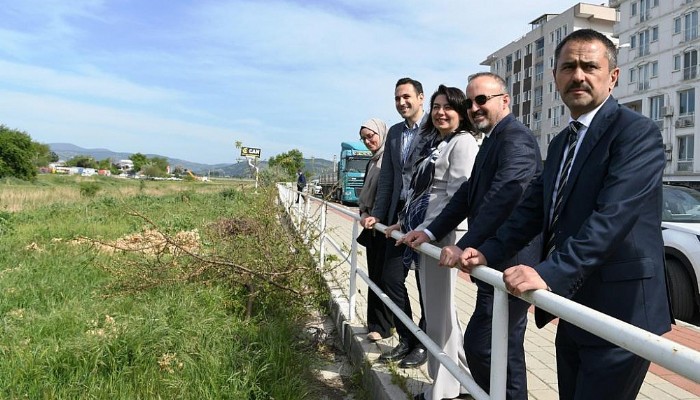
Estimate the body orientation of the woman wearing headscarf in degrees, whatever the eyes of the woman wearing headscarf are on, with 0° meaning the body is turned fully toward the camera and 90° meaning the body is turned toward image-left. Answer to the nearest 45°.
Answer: approximately 45°

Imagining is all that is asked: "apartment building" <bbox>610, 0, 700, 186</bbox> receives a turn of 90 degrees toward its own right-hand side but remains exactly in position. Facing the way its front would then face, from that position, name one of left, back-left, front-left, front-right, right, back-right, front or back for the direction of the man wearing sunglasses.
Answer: back-left

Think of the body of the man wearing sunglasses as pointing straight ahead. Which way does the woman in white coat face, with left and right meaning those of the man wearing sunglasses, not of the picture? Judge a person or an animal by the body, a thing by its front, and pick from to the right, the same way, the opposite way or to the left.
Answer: the same way

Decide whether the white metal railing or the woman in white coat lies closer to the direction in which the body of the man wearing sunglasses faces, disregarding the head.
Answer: the white metal railing

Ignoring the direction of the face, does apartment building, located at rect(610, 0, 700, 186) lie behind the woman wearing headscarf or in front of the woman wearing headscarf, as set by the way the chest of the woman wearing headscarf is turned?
behind

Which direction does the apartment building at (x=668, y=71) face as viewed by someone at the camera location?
facing the viewer and to the left of the viewer

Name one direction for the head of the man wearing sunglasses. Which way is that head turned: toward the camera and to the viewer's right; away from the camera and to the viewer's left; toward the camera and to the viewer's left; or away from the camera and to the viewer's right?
toward the camera and to the viewer's left

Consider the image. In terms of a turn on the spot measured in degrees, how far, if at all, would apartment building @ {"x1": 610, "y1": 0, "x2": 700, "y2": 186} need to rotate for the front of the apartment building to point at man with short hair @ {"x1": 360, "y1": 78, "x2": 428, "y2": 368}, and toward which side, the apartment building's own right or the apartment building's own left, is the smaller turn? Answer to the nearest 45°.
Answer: approximately 45° to the apartment building's own left

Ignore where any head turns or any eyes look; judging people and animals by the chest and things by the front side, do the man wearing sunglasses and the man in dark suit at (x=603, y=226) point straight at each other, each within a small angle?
no

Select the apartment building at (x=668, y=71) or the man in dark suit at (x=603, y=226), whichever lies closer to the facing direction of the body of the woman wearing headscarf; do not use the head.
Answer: the man in dark suit

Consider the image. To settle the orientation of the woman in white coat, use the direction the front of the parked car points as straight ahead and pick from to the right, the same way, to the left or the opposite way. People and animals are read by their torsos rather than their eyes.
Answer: to the right

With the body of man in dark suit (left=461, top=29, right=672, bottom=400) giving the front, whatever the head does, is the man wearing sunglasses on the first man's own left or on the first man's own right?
on the first man's own right

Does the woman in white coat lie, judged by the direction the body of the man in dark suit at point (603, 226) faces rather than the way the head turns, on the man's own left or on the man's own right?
on the man's own right

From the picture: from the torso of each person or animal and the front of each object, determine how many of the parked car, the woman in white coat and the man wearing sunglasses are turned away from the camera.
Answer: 0

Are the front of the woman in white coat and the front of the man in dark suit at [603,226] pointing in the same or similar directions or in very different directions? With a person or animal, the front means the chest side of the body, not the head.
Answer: same or similar directions

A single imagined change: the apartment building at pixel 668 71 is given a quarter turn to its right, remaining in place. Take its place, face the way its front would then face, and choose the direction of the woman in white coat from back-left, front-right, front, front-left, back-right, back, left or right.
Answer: back-left

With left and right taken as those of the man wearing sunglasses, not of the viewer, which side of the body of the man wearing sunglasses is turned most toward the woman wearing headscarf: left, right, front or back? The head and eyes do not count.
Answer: right

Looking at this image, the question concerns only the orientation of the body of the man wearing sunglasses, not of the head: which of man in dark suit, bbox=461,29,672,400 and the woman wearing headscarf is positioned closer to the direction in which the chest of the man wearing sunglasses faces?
the man in dark suit
